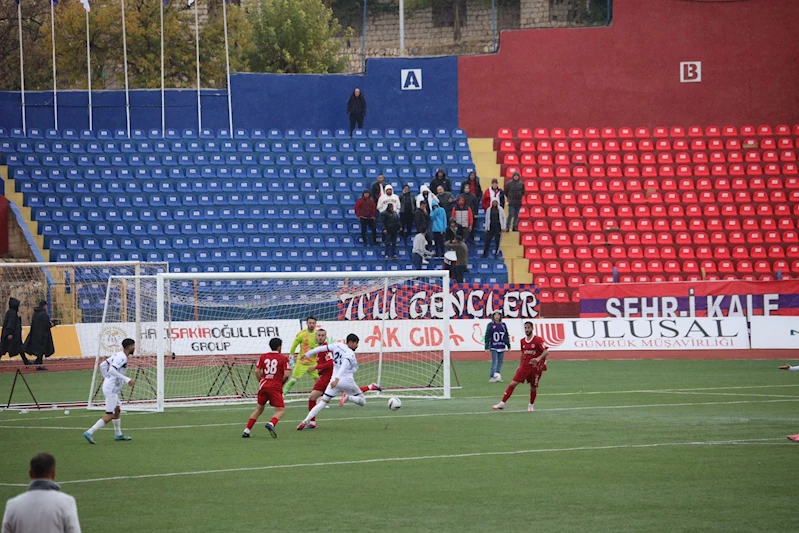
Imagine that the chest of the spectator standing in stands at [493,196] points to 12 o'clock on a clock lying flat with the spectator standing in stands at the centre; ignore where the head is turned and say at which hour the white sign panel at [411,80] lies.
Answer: The white sign panel is roughly at 5 o'clock from the spectator standing in stands.

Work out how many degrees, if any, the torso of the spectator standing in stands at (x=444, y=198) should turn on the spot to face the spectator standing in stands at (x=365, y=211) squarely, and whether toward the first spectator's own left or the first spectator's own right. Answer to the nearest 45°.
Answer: approximately 90° to the first spectator's own right

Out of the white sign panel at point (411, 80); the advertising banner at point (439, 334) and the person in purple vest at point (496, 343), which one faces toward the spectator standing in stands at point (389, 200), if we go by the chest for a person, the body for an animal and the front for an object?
the white sign panel

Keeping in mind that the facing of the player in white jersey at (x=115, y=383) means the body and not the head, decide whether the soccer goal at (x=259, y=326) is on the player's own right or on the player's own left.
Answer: on the player's own left

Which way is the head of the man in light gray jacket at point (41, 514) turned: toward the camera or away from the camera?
away from the camera

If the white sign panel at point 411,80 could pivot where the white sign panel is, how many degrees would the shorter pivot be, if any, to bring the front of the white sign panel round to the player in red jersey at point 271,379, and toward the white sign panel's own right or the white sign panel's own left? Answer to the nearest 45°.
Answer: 0° — it already faces them

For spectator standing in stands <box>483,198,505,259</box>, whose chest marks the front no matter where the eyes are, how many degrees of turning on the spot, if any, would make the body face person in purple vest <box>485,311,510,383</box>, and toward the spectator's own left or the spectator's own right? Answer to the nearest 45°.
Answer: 0° — they already face them

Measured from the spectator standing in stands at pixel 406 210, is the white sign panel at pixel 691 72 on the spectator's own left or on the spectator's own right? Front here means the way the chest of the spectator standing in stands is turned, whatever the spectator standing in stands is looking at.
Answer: on the spectator's own left

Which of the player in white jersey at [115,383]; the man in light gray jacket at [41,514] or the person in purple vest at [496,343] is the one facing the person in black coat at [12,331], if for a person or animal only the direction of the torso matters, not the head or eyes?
the man in light gray jacket

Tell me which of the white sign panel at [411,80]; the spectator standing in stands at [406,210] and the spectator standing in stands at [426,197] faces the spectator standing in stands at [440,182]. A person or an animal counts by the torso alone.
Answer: the white sign panel
